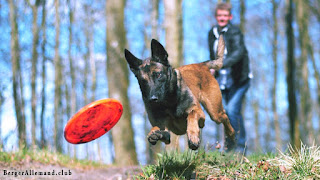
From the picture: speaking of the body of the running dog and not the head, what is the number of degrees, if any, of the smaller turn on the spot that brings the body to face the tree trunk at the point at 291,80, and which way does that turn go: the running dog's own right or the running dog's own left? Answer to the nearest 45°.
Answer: approximately 180°

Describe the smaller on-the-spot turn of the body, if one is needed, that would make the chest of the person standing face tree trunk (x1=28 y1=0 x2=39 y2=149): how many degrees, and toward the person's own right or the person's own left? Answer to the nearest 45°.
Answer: approximately 90° to the person's own right

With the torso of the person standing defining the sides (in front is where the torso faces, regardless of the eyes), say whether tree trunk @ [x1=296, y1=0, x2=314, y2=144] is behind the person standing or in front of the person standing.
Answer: behind

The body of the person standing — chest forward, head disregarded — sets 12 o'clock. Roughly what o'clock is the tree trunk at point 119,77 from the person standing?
The tree trunk is roughly at 3 o'clock from the person standing.

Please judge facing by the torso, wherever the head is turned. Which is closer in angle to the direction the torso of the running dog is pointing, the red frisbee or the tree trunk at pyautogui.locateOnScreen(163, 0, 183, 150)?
the red frisbee

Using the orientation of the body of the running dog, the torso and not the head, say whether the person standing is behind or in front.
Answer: behind

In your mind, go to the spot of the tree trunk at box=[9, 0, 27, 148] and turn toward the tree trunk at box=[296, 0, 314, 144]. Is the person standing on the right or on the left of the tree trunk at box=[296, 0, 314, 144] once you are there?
right

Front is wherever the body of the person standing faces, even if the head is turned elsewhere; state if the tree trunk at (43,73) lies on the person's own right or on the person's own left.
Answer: on the person's own right

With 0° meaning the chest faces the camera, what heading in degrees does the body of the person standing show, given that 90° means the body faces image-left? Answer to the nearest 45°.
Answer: approximately 45°
